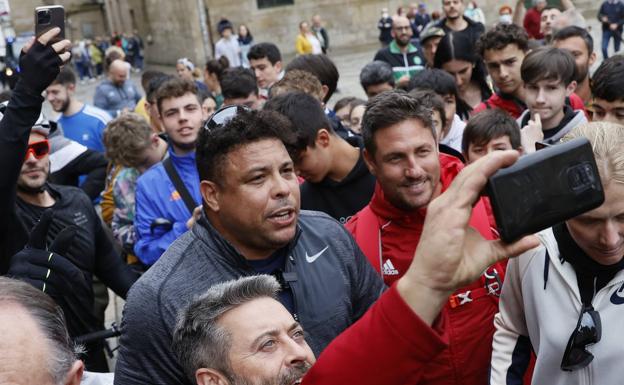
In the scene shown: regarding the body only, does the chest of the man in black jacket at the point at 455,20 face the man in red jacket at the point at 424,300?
yes

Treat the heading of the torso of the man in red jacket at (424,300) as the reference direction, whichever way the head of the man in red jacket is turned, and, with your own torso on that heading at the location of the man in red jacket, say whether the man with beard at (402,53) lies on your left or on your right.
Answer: on your left

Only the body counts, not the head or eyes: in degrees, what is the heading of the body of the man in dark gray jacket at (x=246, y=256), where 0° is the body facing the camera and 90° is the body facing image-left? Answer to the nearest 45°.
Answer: approximately 315°

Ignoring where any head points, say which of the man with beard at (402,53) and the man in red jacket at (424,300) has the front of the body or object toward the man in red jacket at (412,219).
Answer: the man with beard

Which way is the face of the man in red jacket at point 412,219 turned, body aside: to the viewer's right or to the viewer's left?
to the viewer's right

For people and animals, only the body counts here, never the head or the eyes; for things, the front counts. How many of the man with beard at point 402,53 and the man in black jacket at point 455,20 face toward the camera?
2

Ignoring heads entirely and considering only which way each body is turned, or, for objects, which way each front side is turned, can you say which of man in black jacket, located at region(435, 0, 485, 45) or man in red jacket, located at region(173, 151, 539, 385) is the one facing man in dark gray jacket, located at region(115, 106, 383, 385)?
man in black jacket, located at region(435, 0, 485, 45)

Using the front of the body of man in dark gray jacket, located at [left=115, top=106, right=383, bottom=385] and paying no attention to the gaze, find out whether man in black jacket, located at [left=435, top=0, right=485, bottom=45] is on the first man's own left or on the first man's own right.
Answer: on the first man's own left

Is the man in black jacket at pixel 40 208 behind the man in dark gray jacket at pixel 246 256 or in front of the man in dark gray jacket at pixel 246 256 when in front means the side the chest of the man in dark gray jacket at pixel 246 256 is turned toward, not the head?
behind
